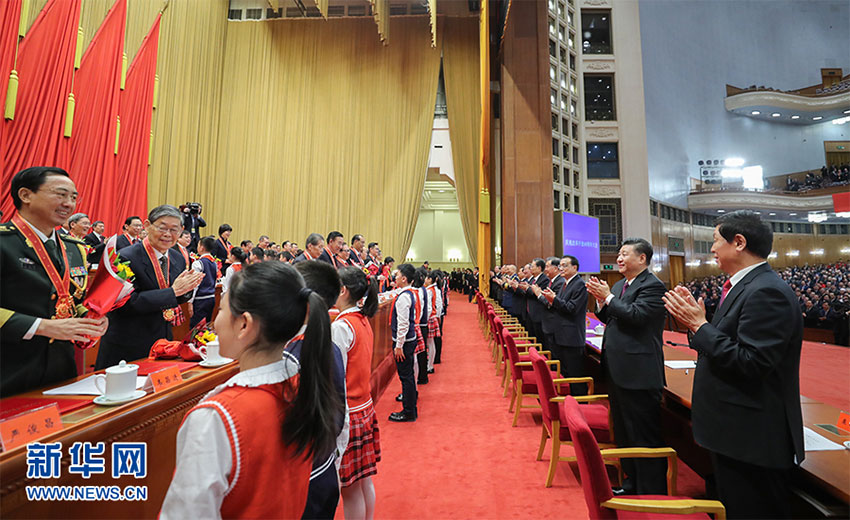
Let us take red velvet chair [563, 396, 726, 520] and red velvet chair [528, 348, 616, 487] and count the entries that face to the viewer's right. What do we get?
2

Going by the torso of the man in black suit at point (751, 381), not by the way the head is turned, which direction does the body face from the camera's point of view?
to the viewer's left

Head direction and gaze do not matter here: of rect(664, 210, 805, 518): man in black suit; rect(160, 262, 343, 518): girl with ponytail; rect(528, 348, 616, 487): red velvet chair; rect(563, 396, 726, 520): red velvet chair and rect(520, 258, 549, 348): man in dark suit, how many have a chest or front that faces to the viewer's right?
2

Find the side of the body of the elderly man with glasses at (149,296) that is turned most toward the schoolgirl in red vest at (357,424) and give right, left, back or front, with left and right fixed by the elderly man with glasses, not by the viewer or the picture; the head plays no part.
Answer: front

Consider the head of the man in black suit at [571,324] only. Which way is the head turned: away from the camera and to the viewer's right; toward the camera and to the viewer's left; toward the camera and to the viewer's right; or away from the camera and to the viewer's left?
toward the camera and to the viewer's left

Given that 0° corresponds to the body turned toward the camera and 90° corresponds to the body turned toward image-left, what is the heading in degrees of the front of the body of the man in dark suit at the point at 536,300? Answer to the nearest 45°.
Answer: approximately 45°

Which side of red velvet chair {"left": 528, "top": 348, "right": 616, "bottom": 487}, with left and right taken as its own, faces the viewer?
right

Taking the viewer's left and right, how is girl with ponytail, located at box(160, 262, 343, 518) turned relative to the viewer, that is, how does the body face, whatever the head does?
facing away from the viewer and to the left of the viewer

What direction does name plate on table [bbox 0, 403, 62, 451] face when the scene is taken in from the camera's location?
facing the viewer and to the right of the viewer

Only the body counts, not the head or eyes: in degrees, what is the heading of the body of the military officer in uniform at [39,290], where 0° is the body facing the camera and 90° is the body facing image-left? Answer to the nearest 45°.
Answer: approximately 315°

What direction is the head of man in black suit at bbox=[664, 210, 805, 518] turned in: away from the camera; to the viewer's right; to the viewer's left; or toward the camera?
to the viewer's left

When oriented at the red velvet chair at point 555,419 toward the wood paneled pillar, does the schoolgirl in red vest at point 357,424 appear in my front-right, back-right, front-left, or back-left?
back-left

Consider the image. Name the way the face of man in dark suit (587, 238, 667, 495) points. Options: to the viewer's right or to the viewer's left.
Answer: to the viewer's left
